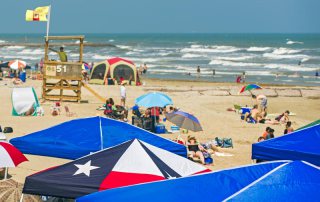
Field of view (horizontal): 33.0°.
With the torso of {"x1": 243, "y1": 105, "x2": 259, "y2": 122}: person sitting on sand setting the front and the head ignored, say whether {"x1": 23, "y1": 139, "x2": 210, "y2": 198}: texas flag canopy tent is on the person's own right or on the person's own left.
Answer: on the person's own left

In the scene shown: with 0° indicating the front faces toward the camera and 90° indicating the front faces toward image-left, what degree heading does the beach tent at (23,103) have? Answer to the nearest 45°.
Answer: approximately 315°

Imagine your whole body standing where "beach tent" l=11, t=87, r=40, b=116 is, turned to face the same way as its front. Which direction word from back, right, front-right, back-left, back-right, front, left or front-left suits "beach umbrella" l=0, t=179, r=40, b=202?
front-right

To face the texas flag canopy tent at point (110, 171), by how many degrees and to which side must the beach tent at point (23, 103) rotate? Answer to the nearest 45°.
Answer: approximately 45° to its right

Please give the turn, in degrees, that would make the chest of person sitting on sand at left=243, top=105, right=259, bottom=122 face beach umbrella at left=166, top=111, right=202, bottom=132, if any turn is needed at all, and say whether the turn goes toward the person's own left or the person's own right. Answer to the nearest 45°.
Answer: approximately 90° to the person's own left

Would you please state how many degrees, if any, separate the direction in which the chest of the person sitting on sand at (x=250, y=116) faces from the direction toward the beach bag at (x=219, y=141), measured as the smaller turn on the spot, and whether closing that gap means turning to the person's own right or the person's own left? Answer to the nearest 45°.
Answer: approximately 90° to the person's own left

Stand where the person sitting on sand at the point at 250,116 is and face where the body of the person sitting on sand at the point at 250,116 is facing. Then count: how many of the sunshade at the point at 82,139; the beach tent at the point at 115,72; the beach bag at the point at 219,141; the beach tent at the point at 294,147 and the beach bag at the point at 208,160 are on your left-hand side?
4

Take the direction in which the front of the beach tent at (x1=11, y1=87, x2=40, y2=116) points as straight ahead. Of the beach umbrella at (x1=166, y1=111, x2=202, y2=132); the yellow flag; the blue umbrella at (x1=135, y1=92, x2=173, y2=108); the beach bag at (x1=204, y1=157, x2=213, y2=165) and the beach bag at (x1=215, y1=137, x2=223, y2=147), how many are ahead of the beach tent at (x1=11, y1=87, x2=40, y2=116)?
4

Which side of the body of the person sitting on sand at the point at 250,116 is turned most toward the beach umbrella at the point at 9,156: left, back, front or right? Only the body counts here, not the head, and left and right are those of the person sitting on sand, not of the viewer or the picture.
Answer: left
